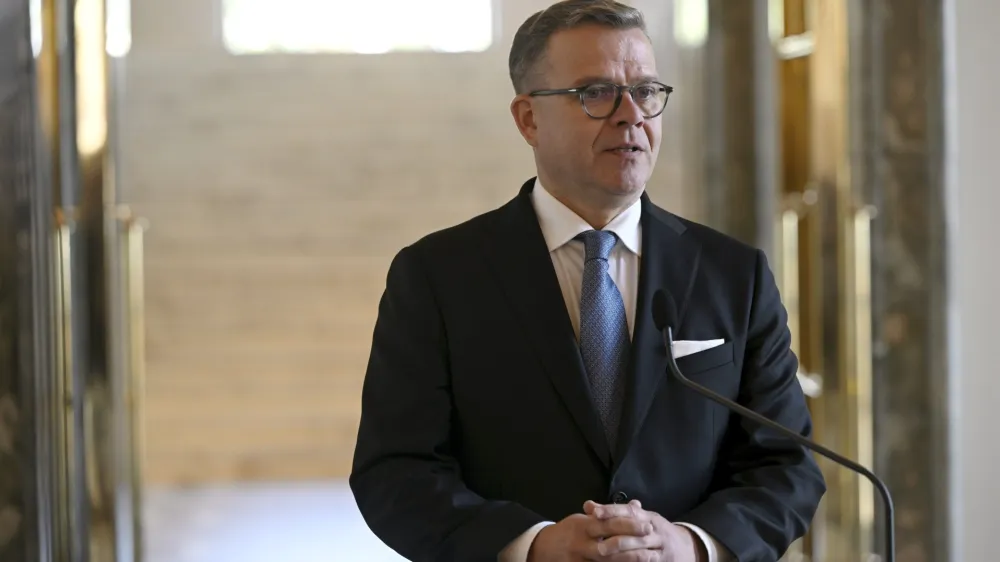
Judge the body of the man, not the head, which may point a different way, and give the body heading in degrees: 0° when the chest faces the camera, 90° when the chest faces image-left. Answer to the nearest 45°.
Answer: approximately 315°

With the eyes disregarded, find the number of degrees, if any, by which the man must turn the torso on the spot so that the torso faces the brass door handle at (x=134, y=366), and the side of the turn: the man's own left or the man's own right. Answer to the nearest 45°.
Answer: approximately 180°

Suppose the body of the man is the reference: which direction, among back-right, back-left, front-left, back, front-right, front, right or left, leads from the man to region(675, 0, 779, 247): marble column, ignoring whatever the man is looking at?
back-left

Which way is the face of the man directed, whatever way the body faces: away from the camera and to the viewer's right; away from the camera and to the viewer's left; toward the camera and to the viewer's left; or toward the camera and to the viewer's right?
toward the camera and to the viewer's right
